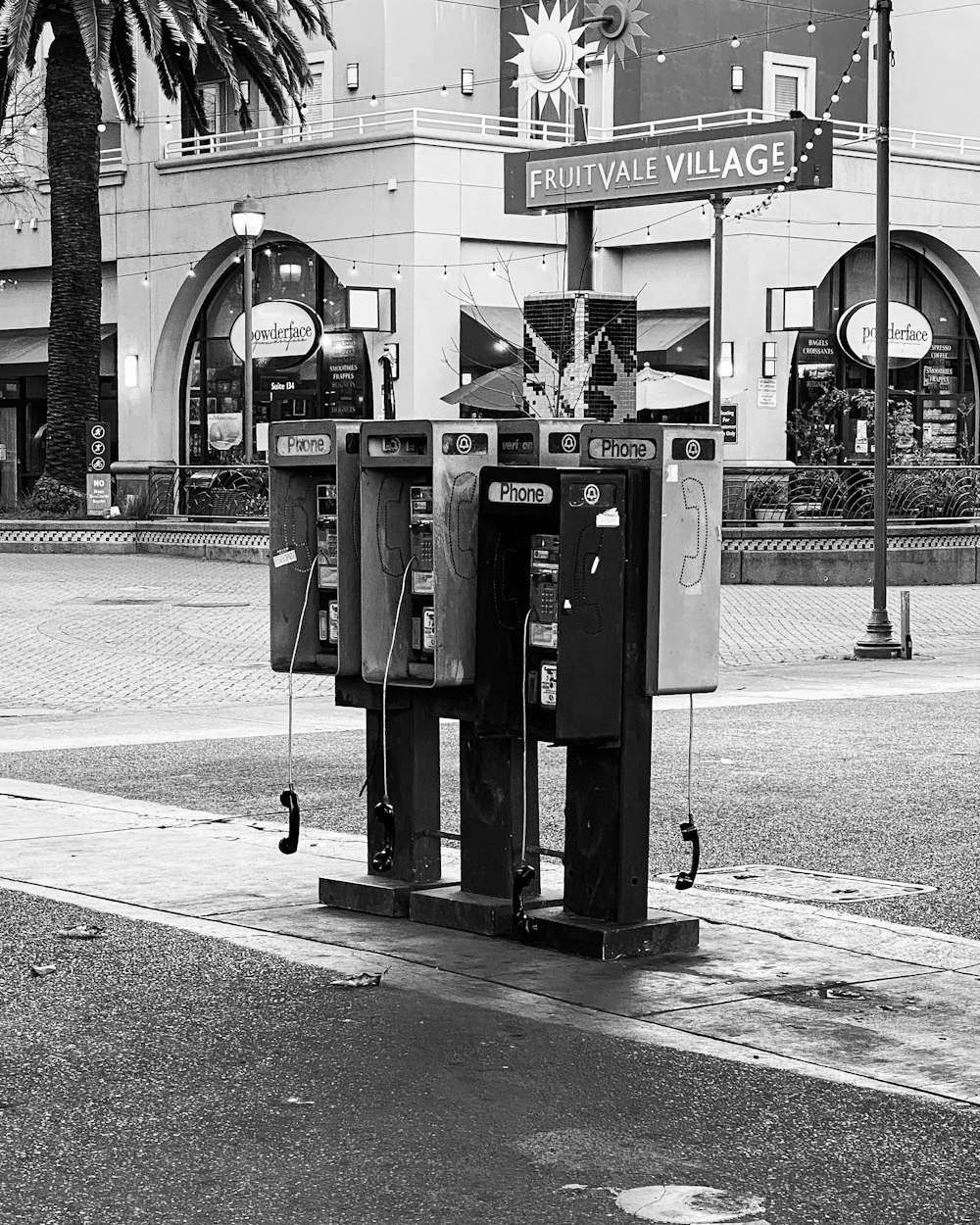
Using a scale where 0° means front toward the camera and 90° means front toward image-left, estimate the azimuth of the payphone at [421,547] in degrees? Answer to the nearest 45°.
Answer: approximately 45°

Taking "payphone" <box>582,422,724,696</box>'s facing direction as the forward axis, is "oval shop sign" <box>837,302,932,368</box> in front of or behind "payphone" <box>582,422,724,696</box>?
behind

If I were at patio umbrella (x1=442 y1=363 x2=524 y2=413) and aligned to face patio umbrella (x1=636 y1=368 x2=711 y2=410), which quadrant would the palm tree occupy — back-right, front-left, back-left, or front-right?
back-right

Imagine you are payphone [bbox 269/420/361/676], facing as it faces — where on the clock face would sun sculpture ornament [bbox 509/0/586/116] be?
The sun sculpture ornament is roughly at 5 o'clock from the payphone.

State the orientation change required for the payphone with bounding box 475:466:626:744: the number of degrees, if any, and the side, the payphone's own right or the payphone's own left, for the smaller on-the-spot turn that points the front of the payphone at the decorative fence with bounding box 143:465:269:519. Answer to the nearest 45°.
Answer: approximately 135° to the payphone's own right

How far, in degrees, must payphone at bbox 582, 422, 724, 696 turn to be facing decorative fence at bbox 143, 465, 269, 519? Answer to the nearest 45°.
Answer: approximately 135° to its right

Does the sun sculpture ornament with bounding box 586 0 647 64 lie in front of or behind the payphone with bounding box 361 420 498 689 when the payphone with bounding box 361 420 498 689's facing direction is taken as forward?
behind

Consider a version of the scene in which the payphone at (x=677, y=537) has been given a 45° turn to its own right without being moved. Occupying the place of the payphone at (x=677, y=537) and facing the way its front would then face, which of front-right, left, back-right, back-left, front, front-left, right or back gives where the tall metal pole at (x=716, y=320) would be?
right

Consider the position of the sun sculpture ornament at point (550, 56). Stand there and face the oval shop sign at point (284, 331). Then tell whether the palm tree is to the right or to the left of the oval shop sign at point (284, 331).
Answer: left

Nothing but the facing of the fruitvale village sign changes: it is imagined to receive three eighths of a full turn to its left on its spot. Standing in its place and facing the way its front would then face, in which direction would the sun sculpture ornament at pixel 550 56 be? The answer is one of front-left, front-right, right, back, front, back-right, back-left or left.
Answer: left

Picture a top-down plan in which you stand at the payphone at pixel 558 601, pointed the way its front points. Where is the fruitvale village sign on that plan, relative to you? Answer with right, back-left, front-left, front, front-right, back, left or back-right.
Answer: back-right

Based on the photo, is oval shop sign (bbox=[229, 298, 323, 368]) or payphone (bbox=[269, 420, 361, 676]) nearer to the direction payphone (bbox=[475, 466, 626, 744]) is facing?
the payphone
